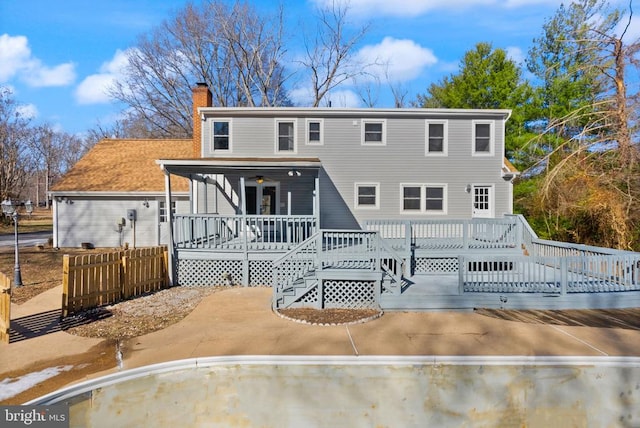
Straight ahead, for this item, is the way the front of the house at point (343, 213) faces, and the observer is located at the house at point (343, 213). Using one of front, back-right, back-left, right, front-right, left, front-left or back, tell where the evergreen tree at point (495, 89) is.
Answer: front-right

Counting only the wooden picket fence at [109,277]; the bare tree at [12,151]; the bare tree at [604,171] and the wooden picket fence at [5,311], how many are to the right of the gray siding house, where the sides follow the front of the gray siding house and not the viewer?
1

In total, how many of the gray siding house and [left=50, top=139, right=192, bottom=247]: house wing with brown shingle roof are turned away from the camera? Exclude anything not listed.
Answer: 2

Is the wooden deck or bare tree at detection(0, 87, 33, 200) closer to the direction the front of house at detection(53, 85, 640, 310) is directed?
the bare tree

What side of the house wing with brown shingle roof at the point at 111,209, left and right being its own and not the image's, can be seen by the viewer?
back

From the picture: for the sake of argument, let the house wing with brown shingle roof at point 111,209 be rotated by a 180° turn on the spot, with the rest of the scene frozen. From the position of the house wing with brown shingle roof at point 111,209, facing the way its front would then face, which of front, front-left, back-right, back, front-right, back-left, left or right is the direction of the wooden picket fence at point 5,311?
front

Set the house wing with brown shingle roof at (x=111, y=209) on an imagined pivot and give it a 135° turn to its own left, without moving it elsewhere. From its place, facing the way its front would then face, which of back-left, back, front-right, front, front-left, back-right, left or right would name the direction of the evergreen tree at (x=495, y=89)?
back-left

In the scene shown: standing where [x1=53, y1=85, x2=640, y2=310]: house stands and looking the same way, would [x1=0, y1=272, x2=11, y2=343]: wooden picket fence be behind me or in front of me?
behind

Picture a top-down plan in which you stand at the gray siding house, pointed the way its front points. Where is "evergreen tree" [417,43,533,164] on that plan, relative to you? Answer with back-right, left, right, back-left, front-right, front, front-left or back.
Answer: front-right

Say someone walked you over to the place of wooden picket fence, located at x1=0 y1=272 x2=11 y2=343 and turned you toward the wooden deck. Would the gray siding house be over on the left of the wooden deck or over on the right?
left

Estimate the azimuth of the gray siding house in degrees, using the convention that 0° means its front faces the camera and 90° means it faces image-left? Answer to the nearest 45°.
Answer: approximately 180°

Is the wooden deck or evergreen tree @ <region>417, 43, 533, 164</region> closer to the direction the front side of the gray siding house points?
the evergreen tree
